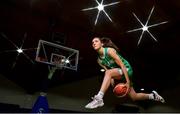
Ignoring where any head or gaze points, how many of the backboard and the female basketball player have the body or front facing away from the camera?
0

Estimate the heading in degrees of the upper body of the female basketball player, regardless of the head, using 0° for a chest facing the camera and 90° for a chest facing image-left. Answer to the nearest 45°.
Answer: approximately 45°

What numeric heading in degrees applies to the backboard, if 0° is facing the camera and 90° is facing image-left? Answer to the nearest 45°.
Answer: approximately 315°

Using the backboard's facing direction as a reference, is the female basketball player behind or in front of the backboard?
in front

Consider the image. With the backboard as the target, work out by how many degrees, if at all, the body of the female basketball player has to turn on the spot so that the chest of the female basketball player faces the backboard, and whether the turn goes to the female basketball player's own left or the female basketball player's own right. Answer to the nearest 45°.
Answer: approximately 90° to the female basketball player's own right

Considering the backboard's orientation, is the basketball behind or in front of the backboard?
in front
